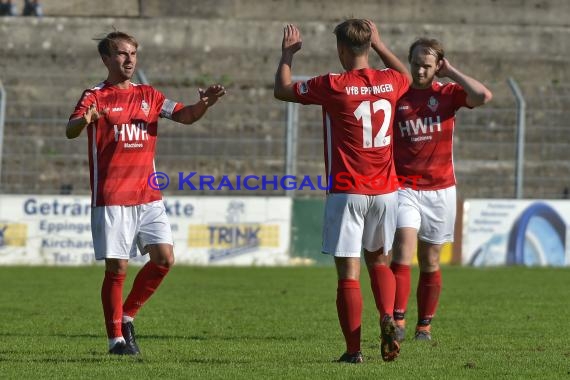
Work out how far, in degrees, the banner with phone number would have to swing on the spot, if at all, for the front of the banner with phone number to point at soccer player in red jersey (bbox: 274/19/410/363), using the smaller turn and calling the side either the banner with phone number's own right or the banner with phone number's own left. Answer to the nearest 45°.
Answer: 0° — it already faces them

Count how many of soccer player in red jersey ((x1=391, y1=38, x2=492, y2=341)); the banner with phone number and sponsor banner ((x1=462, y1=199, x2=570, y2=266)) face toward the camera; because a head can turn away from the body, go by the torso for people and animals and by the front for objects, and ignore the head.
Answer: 3

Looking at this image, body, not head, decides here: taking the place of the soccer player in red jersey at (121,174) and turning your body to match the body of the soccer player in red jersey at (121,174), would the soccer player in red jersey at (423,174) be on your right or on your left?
on your left

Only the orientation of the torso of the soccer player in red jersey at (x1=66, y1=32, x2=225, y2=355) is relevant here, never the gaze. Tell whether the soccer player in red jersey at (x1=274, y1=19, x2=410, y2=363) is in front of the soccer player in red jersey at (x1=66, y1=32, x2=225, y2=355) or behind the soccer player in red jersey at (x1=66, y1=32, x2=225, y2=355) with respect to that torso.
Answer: in front

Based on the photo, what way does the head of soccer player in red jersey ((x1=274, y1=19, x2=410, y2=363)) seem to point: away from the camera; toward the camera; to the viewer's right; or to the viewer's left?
away from the camera

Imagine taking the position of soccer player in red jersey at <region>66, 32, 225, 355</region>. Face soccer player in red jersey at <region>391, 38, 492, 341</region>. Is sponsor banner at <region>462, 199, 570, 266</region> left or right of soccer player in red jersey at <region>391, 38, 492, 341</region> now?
left

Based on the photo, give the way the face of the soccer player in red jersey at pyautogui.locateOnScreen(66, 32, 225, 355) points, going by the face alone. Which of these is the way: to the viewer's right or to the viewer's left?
to the viewer's right

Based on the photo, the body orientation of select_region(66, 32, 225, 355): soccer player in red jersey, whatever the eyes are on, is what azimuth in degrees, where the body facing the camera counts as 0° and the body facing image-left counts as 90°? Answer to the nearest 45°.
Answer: approximately 315°

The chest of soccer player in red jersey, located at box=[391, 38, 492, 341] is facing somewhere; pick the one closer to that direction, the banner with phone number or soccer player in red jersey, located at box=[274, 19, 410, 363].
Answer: the soccer player in red jersey

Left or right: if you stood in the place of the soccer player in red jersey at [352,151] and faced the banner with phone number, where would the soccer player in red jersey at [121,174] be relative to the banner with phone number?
left

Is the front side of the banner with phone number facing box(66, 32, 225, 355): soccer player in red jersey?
yes

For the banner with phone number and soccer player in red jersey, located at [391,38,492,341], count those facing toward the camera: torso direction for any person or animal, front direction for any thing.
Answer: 2
